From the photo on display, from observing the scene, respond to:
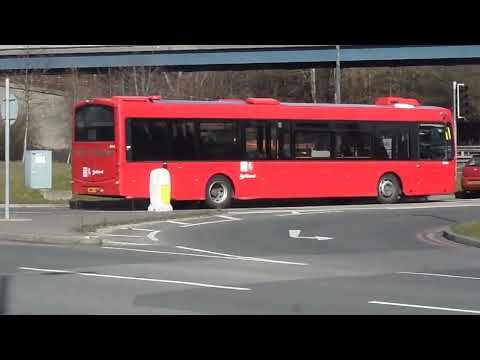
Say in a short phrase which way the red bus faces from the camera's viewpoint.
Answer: facing away from the viewer and to the right of the viewer

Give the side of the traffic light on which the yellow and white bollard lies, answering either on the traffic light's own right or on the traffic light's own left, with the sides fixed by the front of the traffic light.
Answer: on the traffic light's own right

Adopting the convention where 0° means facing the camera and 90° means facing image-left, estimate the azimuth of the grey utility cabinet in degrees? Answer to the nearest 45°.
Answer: approximately 0°

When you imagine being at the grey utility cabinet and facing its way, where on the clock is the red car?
The red car is roughly at 9 o'clock from the grey utility cabinet.
